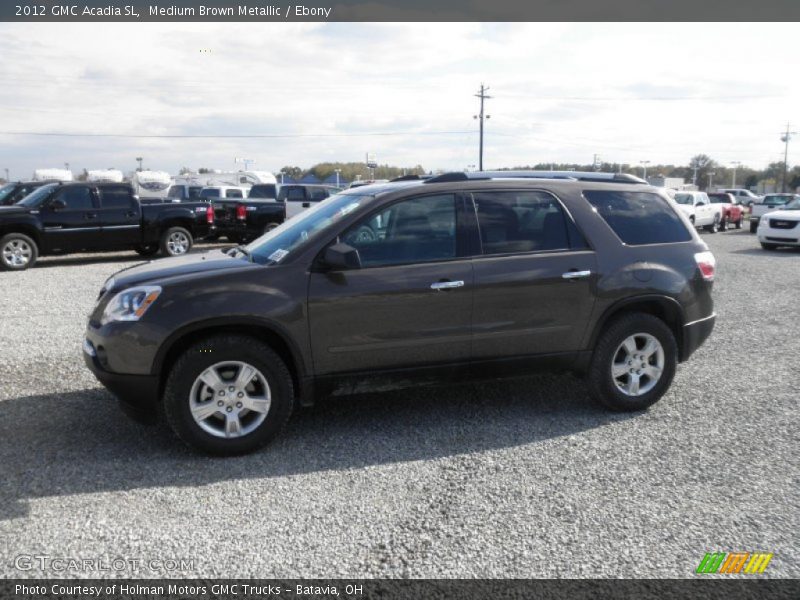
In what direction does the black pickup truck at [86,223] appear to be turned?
to the viewer's left

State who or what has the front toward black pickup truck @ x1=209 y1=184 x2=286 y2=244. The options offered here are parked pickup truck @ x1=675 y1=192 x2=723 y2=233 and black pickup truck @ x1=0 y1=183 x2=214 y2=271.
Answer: the parked pickup truck

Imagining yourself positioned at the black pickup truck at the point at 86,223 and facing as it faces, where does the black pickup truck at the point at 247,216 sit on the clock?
the black pickup truck at the point at 247,216 is roughly at 5 o'clock from the black pickup truck at the point at 86,223.

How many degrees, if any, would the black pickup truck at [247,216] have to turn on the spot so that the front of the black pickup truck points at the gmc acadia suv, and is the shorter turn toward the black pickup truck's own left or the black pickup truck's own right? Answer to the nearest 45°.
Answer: approximately 135° to the black pickup truck's own right

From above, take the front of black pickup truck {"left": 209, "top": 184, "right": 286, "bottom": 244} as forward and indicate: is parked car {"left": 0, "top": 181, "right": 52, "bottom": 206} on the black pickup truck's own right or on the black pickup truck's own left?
on the black pickup truck's own left

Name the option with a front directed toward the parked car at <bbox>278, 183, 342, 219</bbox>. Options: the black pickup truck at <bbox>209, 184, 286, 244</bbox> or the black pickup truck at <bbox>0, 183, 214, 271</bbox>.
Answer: the black pickup truck at <bbox>209, 184, 286, 244</bbox>

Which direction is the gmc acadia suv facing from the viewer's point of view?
to the viewer's left

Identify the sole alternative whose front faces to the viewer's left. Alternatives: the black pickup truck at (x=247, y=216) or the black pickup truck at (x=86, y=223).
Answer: the black pickup truck at (x=86, y=223)

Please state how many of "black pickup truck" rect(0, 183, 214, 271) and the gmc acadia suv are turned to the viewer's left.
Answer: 2

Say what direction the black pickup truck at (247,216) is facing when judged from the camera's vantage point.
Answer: facing away from the viewer and to the right of the viewer

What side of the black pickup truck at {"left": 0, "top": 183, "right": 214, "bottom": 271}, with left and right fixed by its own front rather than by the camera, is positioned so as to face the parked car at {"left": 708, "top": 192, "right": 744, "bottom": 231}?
back

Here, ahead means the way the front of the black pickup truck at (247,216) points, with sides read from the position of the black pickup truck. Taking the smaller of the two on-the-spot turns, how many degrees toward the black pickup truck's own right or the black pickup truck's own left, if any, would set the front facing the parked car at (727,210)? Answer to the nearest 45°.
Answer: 0° — it already faces it

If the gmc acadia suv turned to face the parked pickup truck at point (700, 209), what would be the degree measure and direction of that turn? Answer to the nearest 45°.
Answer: approximately 135° to its right
